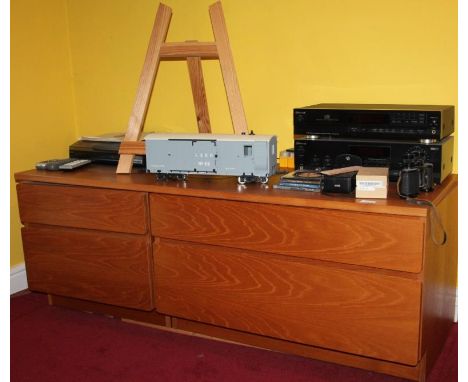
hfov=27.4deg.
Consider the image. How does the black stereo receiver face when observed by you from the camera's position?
facing the viewer

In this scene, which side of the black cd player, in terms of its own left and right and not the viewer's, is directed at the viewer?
front
